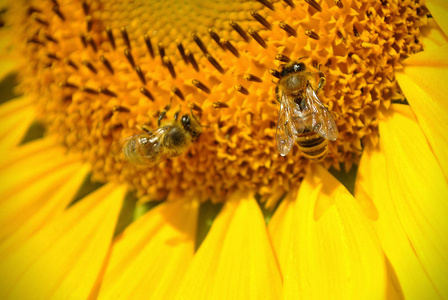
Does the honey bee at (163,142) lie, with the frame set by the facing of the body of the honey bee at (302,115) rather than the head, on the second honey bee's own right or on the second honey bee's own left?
on the second honey bee's own left

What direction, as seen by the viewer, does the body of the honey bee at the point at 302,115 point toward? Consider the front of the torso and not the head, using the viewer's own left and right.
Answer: facing away from the viewer
